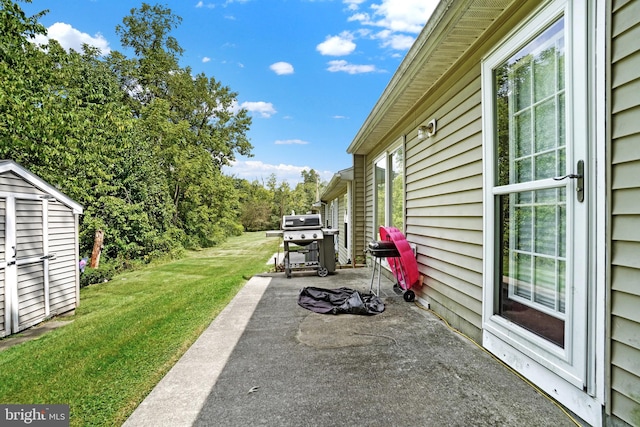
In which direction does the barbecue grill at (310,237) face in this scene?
toward the camera

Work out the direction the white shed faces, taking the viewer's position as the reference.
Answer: facing the viewer and to the right of the viewer

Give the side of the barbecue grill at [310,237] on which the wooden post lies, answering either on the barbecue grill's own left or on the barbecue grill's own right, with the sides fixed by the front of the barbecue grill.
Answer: on the barbecue grill's own right

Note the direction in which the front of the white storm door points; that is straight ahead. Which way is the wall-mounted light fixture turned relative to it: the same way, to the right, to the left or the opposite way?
the same way

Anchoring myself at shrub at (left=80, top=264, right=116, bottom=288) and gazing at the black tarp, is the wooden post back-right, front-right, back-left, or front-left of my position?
back-left

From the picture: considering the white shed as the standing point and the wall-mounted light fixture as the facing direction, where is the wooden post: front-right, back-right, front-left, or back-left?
back-left

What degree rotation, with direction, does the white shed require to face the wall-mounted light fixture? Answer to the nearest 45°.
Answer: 0° — it already faces it

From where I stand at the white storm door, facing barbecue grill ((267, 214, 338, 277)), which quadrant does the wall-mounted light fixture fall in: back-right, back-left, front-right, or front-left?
front-right

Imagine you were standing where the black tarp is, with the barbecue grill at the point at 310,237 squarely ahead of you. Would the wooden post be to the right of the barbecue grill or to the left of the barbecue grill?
left

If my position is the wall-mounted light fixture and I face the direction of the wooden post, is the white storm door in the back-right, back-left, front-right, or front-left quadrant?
back-left

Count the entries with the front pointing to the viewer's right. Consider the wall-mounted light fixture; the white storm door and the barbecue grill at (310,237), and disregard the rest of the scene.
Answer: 0

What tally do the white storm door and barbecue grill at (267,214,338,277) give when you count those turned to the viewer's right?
0

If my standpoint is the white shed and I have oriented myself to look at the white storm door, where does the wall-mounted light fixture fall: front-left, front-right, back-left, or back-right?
front-left

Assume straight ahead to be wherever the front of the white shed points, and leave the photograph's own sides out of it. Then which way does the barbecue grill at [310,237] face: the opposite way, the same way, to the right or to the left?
to the right

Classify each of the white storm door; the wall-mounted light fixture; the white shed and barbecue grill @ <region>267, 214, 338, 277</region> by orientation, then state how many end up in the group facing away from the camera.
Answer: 0
